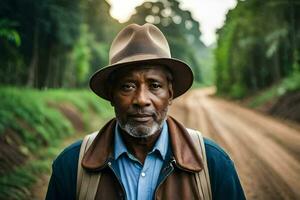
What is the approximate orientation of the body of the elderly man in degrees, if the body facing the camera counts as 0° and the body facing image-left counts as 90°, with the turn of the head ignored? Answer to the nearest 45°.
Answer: approximately 0°
